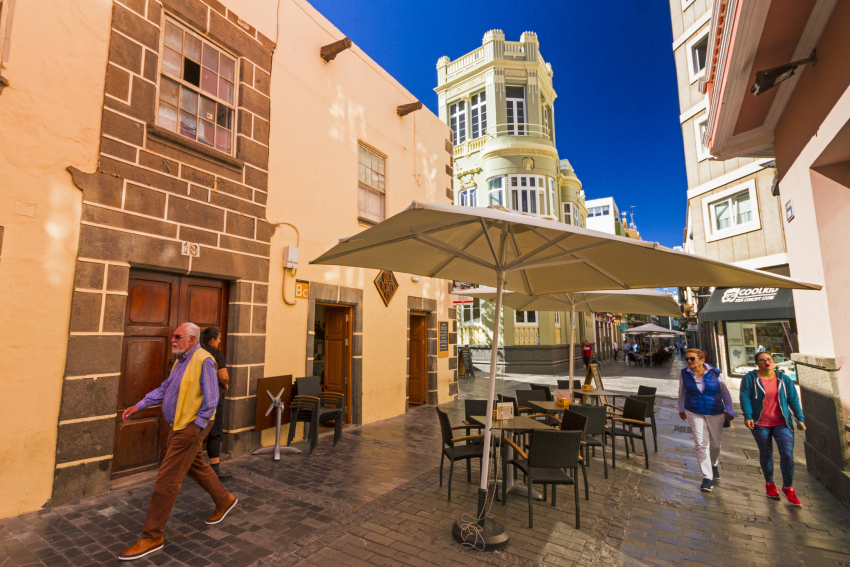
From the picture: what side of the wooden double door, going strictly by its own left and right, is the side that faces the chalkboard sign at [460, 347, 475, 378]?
left

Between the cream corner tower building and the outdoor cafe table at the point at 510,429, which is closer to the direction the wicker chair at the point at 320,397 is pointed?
the outdoor cafe table

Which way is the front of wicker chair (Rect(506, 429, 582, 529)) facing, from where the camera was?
facing away from the viewer and to the left of the viewer

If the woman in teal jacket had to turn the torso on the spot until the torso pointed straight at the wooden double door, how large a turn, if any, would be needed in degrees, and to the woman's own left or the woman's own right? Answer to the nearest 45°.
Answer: approximately 45° to the woman's own right

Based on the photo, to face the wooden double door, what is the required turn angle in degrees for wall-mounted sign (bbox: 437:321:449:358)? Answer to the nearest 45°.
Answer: approximately 90° to its right

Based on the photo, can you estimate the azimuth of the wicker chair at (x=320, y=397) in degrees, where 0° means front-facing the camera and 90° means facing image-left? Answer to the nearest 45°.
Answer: approximately 315°

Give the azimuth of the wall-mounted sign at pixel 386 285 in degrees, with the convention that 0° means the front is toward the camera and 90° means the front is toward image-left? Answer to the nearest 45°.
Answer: approximately 315°

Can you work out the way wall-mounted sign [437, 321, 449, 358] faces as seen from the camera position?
facing the viewer and to the right of the viewer

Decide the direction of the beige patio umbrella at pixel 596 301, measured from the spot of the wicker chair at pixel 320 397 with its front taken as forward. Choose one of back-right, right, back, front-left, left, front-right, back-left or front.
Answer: front-left
